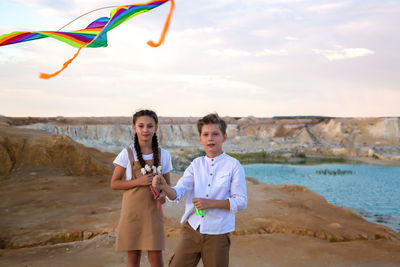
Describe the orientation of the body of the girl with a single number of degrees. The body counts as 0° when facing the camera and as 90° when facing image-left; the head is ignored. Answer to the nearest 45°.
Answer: approximately 0°
